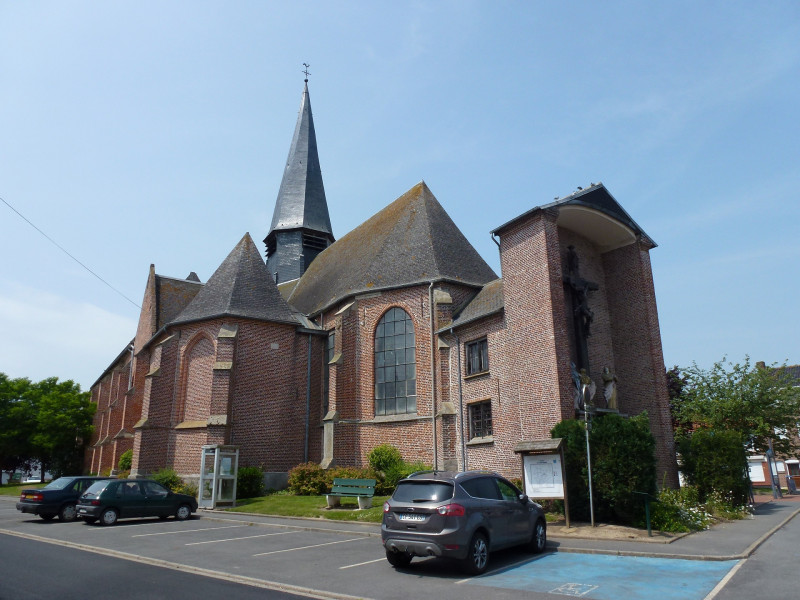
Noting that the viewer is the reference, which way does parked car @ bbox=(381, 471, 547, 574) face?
facing away from the viewer and to the right of the viewer

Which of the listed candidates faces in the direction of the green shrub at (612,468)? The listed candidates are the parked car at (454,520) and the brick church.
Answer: the parked car

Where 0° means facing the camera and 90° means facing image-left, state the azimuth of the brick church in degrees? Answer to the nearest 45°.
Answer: approximately 135°

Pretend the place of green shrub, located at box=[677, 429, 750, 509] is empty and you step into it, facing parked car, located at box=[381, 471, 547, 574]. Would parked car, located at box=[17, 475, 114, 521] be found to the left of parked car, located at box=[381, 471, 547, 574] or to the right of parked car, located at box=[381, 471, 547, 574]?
right

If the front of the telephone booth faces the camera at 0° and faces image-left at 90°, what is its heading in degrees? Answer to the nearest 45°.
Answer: approximately 315°

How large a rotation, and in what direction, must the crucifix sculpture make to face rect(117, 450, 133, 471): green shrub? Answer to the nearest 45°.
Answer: approximately 135° to its right
